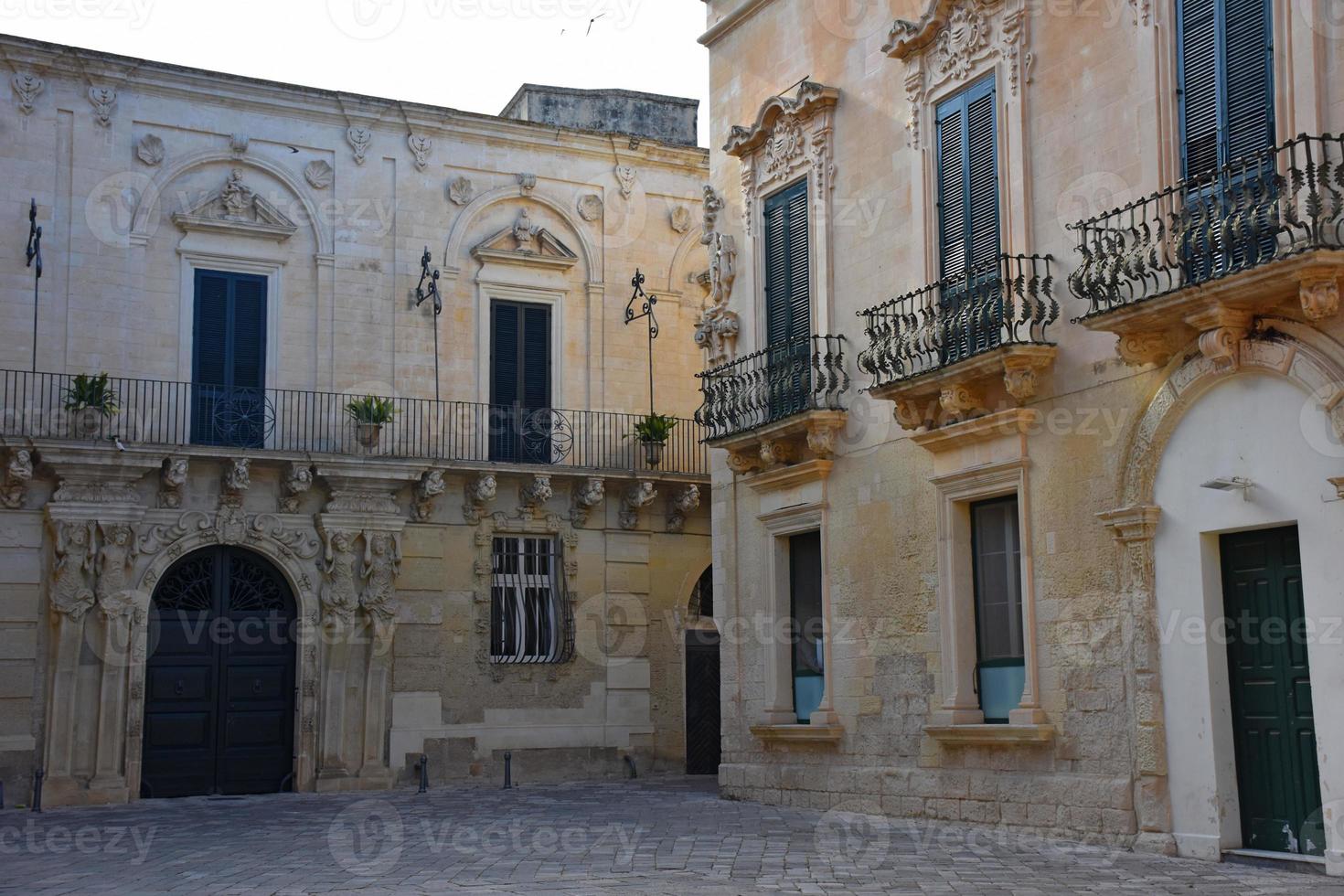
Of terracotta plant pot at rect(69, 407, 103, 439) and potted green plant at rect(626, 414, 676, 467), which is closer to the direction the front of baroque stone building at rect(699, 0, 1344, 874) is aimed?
the terracotta plant pot

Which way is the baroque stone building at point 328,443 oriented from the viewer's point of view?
toward the camera

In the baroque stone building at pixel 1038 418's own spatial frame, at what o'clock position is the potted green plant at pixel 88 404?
The potted green plant is roughly at 2 o'clock from the baroque stone building.

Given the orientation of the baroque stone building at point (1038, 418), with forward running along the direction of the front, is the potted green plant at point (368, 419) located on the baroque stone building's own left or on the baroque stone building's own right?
on the baroque stone building's own right

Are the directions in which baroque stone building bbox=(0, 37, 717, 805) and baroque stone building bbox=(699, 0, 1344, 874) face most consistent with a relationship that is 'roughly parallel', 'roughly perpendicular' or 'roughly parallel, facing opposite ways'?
roughly perpendicular

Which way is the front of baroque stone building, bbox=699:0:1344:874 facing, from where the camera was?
facing the viewer and to the left of the viewer

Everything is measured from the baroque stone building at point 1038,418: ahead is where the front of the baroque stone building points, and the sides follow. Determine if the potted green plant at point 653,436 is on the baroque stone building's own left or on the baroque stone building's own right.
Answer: on the baroque stone building's own right

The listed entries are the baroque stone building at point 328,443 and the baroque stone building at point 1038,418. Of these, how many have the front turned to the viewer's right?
0

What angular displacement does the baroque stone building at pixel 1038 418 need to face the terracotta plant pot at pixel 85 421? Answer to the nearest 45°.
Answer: approximately 45° to its right

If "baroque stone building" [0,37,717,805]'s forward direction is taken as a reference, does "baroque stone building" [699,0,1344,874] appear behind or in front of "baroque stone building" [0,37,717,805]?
in front
